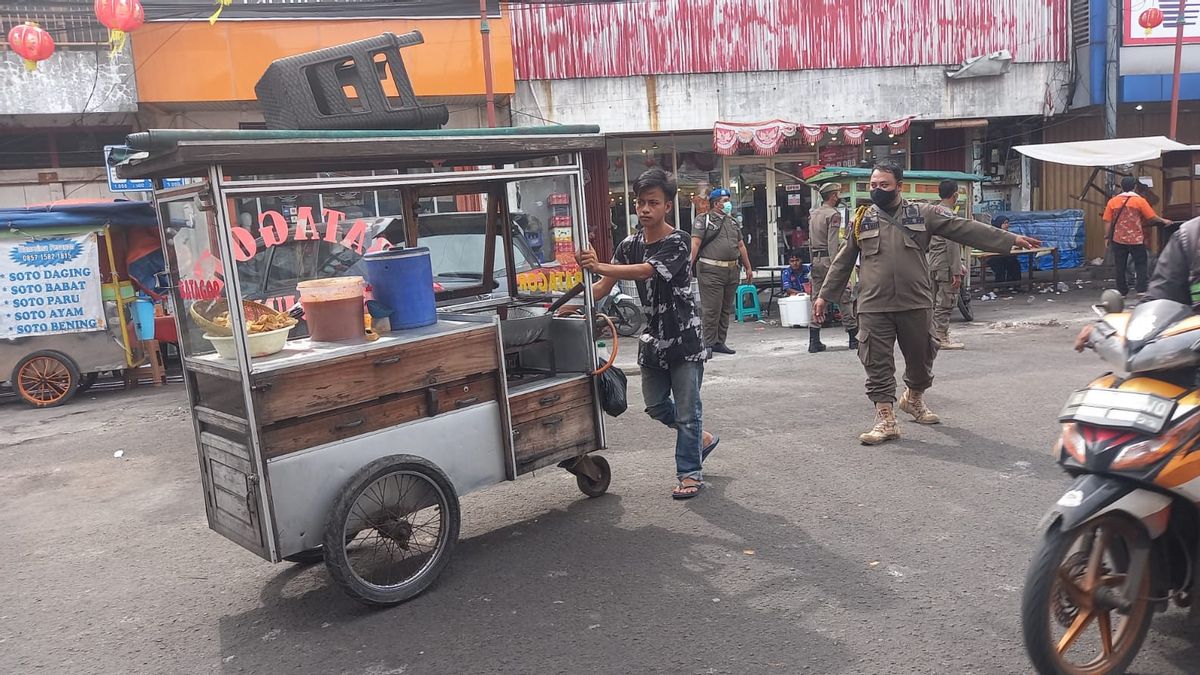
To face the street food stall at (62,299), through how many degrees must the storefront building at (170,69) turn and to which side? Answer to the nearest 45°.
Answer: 0° — it already faces it

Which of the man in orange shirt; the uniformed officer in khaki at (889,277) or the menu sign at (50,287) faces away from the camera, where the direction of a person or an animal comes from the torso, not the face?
the man in orange shirt

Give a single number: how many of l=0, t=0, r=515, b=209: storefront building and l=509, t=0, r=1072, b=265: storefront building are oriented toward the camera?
2

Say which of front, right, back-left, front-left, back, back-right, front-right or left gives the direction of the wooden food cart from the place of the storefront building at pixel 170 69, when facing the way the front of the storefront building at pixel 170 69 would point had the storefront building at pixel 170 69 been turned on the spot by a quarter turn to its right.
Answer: left

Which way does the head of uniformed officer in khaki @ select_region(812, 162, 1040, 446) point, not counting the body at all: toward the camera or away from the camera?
toward the camera

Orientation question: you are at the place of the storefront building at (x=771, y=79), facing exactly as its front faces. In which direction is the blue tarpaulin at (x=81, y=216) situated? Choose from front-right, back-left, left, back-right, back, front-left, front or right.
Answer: front-right

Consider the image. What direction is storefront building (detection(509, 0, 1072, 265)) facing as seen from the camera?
toward the camera

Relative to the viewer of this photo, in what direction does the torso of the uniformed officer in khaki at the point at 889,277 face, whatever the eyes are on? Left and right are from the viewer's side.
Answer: facing the viewer

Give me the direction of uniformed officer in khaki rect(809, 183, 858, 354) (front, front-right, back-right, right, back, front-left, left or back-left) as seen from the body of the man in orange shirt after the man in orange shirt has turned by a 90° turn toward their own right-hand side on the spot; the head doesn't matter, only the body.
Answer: back-right

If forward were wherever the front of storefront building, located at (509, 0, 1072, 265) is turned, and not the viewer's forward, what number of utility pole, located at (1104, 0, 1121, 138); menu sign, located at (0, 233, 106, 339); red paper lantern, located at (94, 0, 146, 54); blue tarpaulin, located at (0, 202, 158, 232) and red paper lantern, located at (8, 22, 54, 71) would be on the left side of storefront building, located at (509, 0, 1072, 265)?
1

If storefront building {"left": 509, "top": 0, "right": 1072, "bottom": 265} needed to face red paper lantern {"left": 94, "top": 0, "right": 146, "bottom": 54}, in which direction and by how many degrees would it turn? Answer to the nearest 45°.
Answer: approximately 45° to its right

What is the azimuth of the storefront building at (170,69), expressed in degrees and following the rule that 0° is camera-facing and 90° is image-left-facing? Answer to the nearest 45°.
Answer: approximately 0°

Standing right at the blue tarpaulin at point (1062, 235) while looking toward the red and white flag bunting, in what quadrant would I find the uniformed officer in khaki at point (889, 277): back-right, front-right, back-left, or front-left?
front-left

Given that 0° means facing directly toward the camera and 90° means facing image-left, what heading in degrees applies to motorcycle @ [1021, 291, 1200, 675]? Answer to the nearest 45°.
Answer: approximately 45°

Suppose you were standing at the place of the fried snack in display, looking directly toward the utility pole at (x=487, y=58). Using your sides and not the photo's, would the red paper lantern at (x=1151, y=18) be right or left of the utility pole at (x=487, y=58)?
right

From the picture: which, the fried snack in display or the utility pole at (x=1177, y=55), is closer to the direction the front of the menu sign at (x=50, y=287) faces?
the fried snack in display

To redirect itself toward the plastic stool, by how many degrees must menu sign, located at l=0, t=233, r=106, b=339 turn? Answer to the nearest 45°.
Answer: approximately 90° to its left
